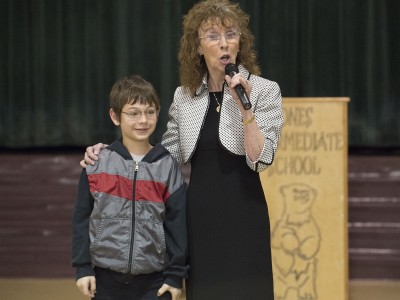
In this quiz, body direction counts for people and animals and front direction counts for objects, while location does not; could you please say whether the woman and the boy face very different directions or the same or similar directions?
same or similar directions

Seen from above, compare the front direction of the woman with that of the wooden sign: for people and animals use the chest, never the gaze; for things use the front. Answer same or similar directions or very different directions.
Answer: same or similar directions

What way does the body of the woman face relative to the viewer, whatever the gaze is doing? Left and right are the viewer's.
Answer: facing the viewer

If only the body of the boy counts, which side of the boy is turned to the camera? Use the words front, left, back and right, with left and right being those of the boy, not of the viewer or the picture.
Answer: front

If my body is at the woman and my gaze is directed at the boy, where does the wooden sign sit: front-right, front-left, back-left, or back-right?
back-right

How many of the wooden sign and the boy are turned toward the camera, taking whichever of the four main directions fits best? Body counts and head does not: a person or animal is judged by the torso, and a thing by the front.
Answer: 2

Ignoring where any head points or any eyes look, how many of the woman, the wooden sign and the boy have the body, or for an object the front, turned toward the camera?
3

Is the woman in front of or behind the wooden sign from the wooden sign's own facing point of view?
in front

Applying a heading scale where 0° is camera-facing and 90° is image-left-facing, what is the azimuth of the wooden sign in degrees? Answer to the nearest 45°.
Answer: approximately 0°

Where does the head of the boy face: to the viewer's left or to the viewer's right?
to the viewer's right
